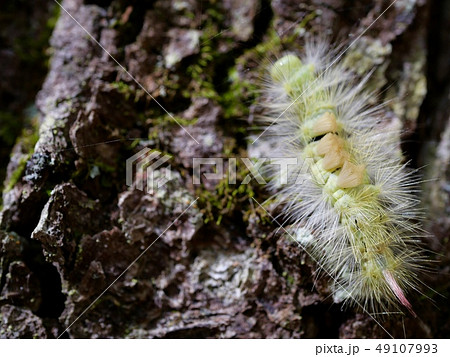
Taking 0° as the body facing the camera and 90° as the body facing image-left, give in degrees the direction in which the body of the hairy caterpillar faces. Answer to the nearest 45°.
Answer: approximately 135°
